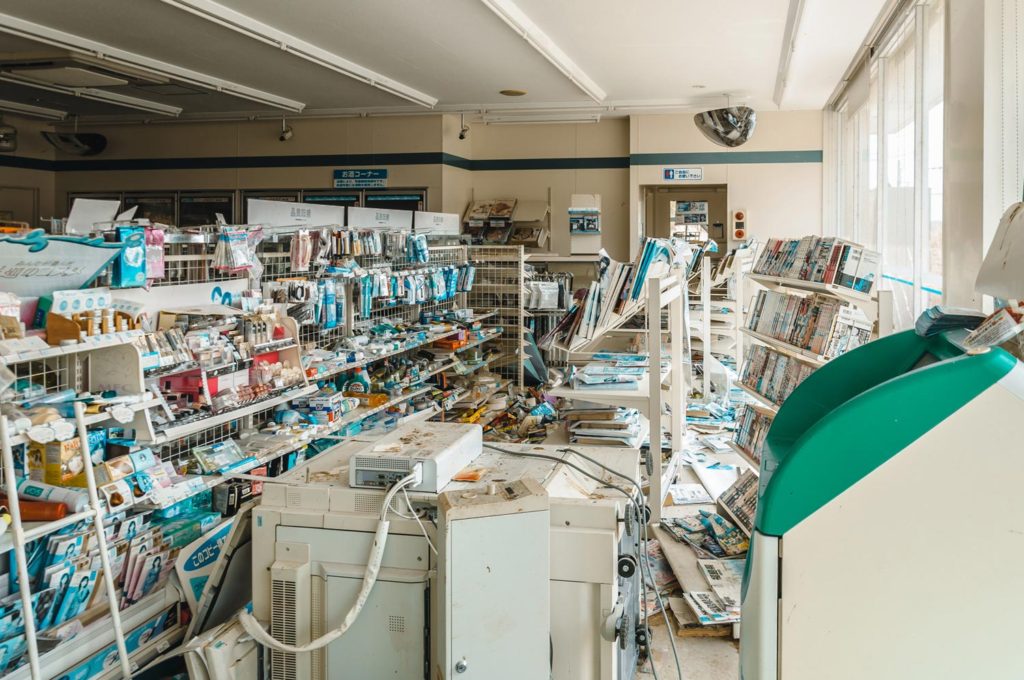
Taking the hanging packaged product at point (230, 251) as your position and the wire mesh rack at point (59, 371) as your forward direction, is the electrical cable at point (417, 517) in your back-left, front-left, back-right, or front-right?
front-left

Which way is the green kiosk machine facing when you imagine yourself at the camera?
facing to the left of the viewer

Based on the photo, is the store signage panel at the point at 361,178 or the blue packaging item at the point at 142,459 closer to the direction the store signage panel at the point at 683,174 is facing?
the blue packaging item

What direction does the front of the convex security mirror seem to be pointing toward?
toward the camera

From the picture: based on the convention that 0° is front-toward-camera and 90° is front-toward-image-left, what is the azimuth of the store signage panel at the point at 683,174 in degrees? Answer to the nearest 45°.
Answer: approximately 0°

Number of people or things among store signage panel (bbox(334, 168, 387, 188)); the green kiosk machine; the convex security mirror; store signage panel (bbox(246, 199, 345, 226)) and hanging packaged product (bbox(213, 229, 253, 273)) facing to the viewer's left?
1

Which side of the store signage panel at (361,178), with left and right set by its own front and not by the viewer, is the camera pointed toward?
front

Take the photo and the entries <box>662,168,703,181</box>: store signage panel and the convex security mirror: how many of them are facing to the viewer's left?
0

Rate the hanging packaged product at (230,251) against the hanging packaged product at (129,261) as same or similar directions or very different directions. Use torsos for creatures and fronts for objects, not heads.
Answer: same or similar directions
